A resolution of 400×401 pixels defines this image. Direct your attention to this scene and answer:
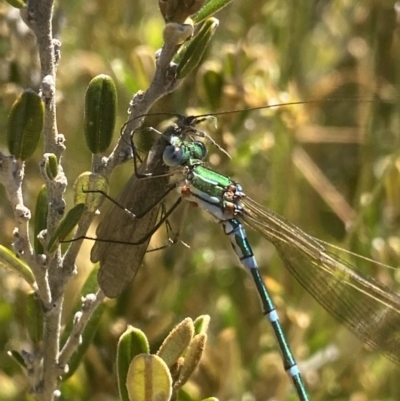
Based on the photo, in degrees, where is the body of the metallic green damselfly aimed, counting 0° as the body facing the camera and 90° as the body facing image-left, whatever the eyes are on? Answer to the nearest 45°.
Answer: approximately 90°
